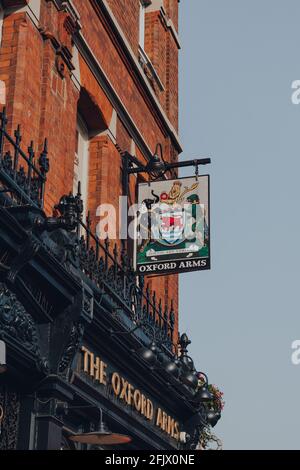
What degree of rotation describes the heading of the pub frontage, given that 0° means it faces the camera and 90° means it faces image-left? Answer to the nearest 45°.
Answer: approximately 315°
